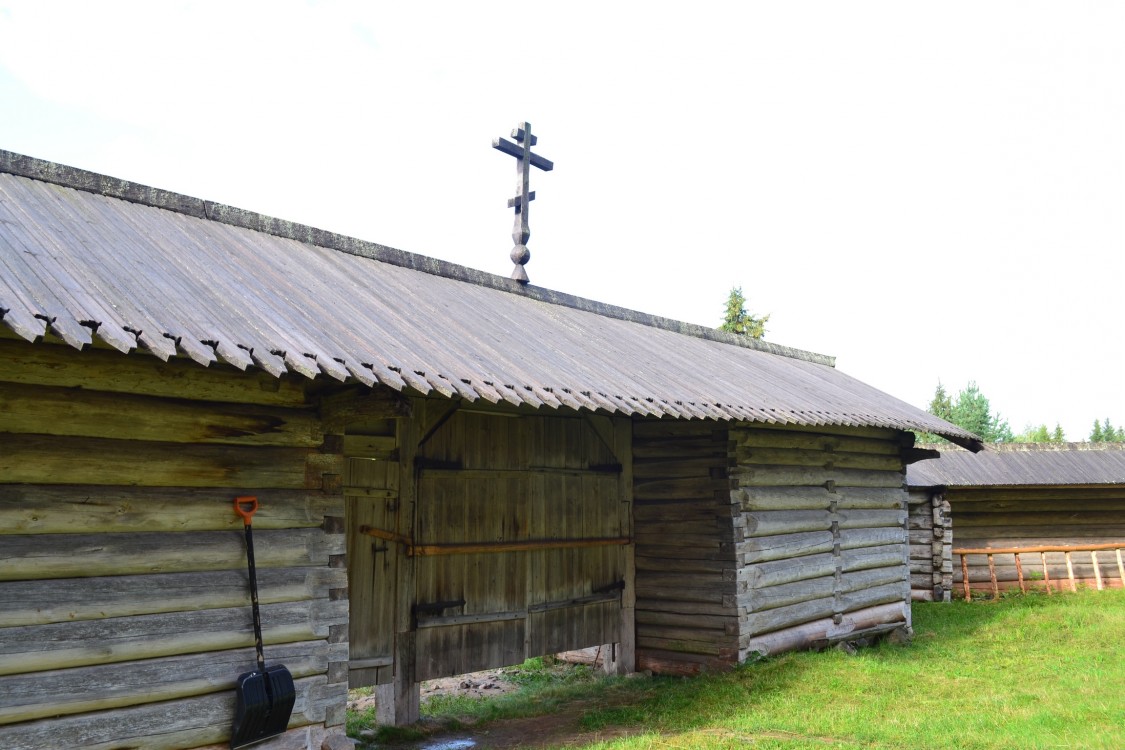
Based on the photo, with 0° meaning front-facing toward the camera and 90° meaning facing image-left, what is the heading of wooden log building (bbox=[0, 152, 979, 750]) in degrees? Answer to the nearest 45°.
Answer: approximately 315°

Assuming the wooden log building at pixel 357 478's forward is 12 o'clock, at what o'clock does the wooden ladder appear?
The wooden ladder is roughly at 9 o'clock from the wooden log building.

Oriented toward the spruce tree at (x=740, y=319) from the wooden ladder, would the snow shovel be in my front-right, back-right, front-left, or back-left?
back-left

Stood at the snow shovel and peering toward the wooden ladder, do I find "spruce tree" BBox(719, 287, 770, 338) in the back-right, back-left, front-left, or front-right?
front-left

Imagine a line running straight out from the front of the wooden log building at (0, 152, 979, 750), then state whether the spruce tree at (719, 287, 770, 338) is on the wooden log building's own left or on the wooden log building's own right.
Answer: on the wooden log building's own left

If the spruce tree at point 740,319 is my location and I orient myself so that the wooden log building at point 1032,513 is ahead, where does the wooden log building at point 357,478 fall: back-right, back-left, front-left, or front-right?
front-right

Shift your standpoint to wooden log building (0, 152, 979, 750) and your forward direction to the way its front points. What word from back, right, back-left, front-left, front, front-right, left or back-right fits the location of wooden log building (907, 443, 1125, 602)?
left
